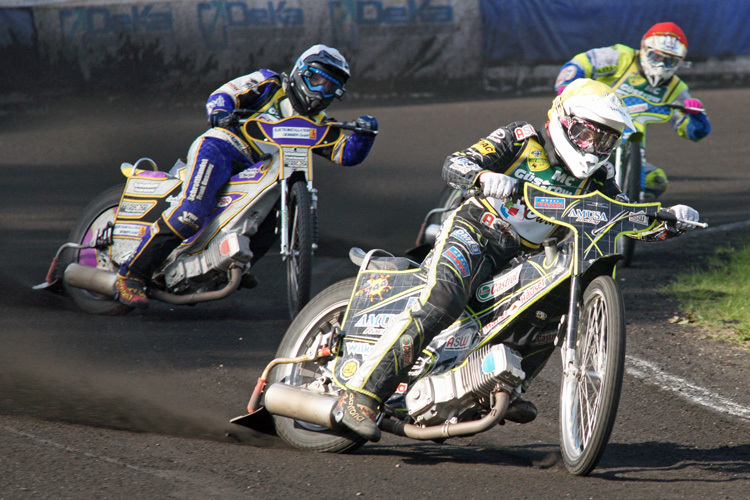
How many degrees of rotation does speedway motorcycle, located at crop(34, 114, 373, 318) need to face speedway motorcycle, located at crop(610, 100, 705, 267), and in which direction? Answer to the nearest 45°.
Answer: approximately 45° to its left

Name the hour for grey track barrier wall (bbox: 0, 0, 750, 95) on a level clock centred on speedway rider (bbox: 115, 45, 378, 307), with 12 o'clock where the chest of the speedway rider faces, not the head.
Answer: The grey track barrier wall is roughly at 8 o'clock from the speedway rider.

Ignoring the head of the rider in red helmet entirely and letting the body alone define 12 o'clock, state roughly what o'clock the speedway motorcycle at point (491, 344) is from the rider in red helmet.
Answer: The speedway motorcycle is roughly at 12 o'clock from the rider in red helmet.

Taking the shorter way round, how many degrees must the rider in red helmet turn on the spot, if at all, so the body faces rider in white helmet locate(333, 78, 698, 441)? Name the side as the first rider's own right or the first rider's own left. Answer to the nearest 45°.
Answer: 0° — they already face them

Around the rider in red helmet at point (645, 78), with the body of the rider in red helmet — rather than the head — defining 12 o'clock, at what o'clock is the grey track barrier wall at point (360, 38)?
The grey track barrier wall is roughly at 5 o'clock from the rider in red helmet.

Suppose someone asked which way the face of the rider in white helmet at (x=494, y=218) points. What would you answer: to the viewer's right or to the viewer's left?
to the viewer's right

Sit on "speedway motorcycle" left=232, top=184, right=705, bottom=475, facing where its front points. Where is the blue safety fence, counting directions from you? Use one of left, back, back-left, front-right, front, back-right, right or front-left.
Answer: back-left

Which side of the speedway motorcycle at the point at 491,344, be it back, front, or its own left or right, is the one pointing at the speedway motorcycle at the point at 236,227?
back

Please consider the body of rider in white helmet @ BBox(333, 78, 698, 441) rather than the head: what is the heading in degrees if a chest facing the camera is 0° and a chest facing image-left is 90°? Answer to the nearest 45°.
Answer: approximately 315°

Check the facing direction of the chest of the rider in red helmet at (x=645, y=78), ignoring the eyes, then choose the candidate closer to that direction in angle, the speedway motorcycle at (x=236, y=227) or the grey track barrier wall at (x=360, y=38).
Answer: the speedway motorcycle

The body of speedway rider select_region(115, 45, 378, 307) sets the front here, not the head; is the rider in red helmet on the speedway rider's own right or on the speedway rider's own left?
on the speedway rider's own left

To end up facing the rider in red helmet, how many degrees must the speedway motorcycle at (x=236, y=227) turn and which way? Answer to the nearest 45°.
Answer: approximately 90° to its left

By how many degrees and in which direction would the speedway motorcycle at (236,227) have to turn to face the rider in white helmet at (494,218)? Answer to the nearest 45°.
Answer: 0° — it already faces them

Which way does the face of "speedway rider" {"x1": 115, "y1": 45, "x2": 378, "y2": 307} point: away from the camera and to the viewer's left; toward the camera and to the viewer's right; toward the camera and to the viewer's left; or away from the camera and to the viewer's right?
toward the camera and to the viewer's right
